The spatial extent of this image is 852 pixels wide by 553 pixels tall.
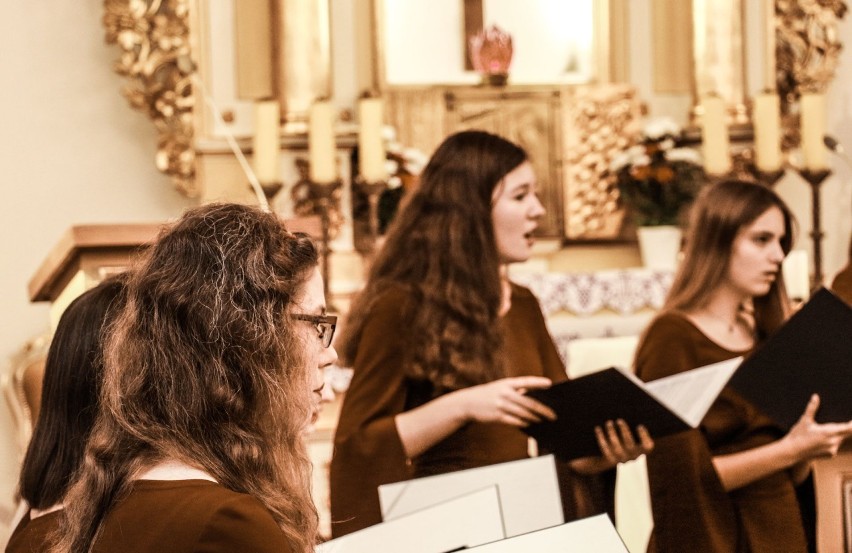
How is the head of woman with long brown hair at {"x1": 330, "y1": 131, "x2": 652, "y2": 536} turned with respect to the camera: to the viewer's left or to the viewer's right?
to the viewer's right

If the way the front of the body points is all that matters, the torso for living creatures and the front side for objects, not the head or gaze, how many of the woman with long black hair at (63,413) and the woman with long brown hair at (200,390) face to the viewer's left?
0

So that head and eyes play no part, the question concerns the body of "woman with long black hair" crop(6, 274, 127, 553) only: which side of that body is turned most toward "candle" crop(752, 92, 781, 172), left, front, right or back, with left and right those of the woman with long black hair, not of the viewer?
front

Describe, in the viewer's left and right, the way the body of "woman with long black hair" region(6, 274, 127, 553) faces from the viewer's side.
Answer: facing away from the viewer and to the right of the viewer

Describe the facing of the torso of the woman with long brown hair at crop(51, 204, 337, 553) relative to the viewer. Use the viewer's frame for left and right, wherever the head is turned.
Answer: facing away from the viewer and to the right of the viewer

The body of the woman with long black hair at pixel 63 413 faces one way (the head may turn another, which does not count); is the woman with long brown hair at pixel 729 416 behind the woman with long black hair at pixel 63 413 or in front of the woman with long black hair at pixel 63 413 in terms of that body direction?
in front

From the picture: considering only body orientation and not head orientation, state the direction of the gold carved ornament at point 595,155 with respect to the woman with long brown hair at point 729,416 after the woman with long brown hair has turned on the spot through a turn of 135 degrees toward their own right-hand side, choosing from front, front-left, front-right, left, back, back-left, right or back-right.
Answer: right

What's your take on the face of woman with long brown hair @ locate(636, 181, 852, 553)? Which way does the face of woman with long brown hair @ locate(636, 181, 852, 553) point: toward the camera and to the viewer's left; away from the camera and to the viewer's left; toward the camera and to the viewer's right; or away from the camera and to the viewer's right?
toward the camera and to the viewer's right

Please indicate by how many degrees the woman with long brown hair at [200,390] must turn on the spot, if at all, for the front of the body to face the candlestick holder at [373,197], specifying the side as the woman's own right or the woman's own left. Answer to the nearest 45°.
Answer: approximately 45° to the woman's own left

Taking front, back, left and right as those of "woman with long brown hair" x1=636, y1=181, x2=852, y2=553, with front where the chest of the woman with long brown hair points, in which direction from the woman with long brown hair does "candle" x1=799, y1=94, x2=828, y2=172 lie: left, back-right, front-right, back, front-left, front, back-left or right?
back-left

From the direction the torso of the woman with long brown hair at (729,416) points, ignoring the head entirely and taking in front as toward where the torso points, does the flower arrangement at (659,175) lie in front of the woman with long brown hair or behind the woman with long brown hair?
behind

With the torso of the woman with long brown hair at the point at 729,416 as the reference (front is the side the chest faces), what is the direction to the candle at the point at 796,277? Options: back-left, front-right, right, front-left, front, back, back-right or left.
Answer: back-left
